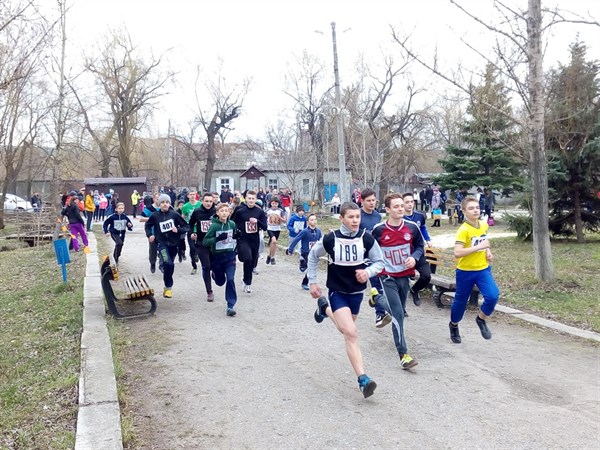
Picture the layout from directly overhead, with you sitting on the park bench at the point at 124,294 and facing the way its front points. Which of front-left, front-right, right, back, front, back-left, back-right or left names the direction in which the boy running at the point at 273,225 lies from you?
front-left

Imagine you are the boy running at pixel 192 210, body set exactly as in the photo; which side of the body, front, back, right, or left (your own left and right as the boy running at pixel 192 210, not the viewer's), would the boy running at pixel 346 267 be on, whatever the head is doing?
front

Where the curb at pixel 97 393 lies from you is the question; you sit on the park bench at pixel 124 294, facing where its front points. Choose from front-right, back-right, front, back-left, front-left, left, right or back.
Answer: right

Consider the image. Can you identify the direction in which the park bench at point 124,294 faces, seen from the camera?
facing to the right of the viewer

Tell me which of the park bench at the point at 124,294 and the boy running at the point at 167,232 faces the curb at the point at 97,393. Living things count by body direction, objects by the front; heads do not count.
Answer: the boy running

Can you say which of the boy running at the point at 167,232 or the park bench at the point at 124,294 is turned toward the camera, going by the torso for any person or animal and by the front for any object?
the boy running

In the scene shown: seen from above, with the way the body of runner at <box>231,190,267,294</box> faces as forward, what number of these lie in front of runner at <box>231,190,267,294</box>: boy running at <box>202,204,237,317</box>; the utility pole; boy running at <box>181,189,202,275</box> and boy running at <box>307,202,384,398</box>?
2

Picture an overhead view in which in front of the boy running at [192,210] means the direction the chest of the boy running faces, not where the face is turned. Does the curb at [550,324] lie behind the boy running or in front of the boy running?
in front

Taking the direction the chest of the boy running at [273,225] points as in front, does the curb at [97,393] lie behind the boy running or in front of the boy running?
in front

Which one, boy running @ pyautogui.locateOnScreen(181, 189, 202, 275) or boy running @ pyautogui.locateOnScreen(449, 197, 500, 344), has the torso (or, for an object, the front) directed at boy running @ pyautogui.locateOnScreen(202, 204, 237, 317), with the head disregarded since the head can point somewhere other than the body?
boy running @ pyautogui.locateOnScreen(181, 189, 202, 275)

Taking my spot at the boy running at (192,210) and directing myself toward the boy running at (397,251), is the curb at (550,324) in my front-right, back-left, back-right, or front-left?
front-left

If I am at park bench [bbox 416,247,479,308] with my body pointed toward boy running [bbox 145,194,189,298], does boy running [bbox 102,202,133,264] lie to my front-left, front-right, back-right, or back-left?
front-right

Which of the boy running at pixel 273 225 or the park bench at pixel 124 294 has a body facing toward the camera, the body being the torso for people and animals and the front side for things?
the boy running

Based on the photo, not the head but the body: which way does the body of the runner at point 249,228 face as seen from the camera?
toward the camera

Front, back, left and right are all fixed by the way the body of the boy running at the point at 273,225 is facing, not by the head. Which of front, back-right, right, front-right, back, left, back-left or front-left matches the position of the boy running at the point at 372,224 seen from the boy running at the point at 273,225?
front

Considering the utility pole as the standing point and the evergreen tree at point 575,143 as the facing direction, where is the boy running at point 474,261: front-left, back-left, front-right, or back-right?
front-right

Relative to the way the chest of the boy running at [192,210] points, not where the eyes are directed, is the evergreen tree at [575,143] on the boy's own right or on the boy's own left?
on the boy's own left

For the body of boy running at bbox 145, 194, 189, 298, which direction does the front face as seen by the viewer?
toward the camera

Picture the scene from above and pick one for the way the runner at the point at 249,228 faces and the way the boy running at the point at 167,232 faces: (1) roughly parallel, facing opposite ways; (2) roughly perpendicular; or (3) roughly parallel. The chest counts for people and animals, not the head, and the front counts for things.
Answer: roughly parallel
